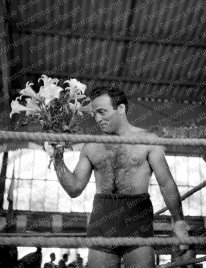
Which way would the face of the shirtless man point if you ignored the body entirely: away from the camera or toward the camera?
toward the camera

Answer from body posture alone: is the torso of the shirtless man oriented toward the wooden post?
no

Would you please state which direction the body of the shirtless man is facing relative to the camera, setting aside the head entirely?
toward the camera
